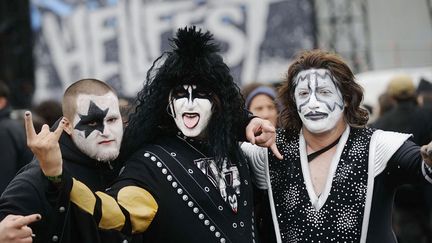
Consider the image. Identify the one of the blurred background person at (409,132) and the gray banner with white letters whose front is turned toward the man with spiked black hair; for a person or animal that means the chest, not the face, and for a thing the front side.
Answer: the gray banner with white letters

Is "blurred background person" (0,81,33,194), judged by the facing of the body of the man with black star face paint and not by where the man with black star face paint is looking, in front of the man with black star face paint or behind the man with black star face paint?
behind

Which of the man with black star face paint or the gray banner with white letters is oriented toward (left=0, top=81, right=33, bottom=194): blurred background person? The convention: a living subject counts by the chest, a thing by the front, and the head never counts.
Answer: the gray banner with white letters

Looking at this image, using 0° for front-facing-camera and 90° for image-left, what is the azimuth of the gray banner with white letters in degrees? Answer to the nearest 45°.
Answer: approximately 0°

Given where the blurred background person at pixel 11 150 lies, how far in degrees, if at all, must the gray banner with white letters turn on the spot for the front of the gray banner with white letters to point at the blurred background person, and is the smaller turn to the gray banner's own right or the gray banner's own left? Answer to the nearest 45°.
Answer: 0° — it already faces them

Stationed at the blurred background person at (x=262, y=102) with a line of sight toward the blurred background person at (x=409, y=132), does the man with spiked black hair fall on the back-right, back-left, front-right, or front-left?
back-right
